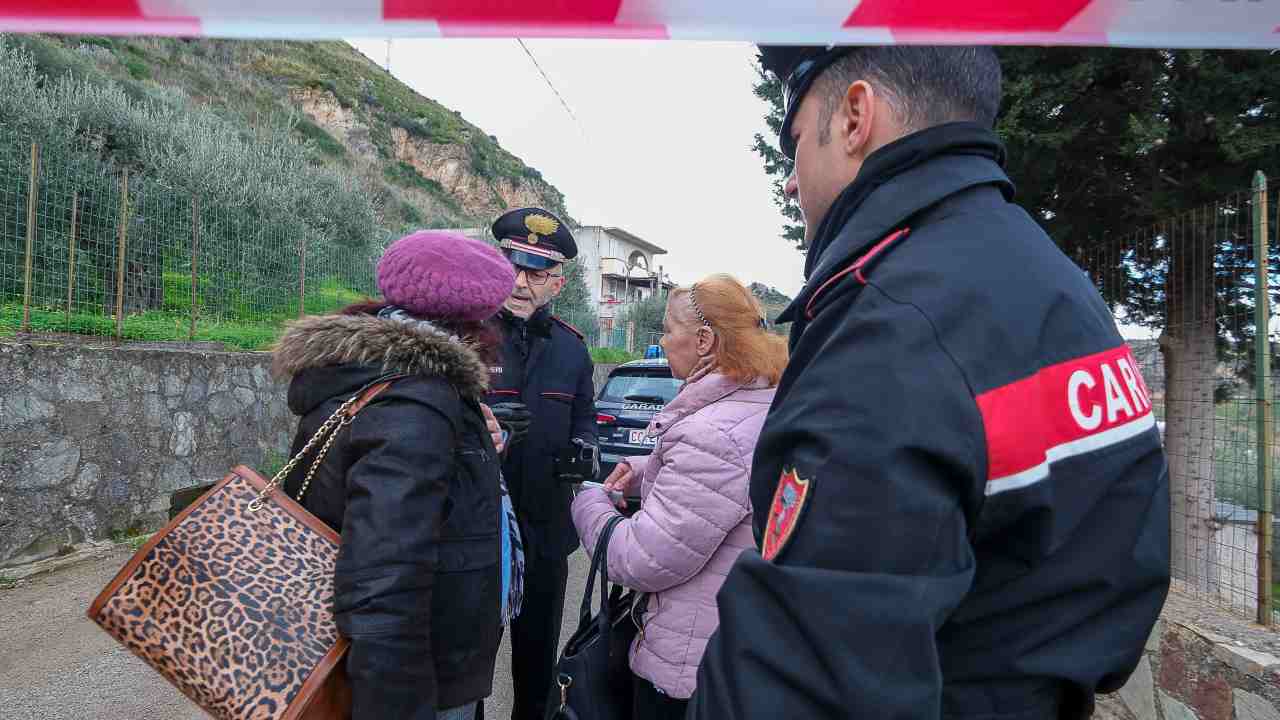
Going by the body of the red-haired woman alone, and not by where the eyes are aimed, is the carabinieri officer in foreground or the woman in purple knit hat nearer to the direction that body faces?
the woman in purple knit hat

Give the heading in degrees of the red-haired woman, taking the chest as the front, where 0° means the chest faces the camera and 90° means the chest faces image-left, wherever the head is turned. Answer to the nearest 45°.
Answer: approximately 90°

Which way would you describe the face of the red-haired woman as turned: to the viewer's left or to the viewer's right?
to the viewer's left

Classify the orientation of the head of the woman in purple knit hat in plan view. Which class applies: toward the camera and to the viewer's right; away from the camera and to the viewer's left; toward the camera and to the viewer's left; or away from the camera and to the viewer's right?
away from the camera and to the viewer's right

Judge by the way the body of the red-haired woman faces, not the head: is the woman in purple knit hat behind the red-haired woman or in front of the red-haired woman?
in front
